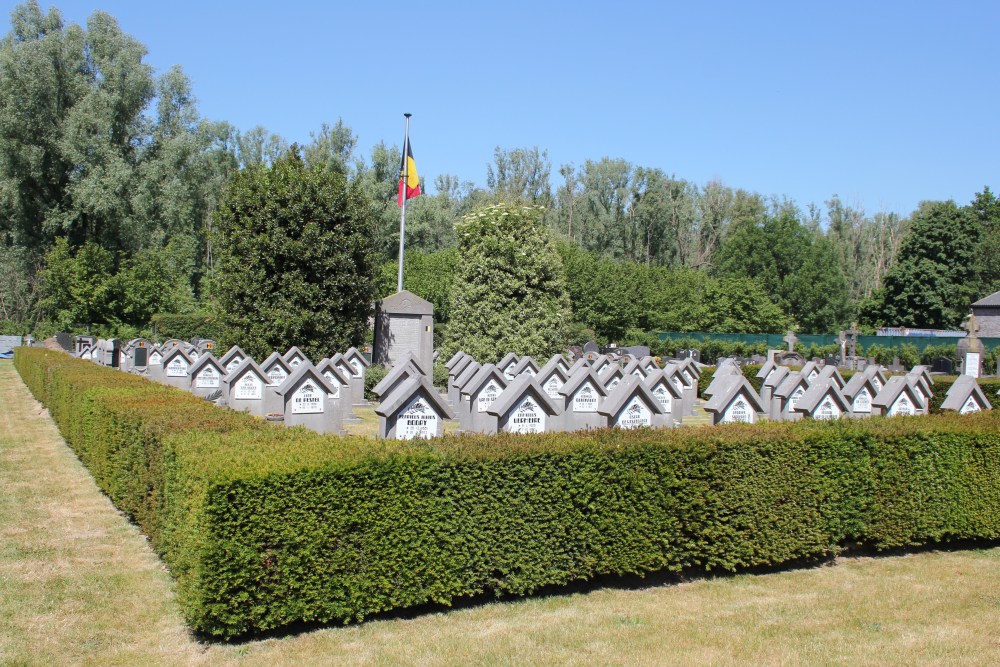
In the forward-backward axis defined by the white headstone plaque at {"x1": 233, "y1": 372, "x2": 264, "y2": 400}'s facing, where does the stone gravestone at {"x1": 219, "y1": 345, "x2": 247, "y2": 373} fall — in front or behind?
behind

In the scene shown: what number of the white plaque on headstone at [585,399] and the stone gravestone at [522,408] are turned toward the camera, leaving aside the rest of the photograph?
2

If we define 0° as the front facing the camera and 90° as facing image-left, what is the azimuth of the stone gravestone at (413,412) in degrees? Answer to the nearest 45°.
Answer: approximately 0°

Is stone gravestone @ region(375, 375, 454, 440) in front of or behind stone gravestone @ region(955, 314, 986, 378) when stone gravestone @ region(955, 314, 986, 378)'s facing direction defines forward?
in front

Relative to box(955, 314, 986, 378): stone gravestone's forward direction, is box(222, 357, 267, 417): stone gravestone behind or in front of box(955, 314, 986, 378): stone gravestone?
in front

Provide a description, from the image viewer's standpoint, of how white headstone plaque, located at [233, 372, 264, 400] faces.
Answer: facing the viewer

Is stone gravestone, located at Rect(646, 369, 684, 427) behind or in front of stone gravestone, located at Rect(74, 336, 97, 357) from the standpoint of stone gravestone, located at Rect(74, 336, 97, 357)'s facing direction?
in front

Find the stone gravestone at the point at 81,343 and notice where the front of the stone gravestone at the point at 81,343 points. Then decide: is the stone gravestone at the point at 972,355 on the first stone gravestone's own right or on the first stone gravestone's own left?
on the first stone gravestone's own left

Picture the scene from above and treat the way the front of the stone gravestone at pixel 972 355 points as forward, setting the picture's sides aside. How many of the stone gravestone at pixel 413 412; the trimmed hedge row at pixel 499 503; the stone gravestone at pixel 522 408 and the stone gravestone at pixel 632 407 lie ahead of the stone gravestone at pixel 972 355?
4

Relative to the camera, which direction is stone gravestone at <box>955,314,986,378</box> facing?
toward the camera

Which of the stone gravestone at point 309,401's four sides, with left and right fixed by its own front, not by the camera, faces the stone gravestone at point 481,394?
left

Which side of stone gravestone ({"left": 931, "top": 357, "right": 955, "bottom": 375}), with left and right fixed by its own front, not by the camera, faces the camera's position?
front

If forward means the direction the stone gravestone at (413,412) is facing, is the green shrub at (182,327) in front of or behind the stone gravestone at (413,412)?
behind

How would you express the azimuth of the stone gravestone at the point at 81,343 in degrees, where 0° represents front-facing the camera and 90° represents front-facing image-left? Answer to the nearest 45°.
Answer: approximately 0°
